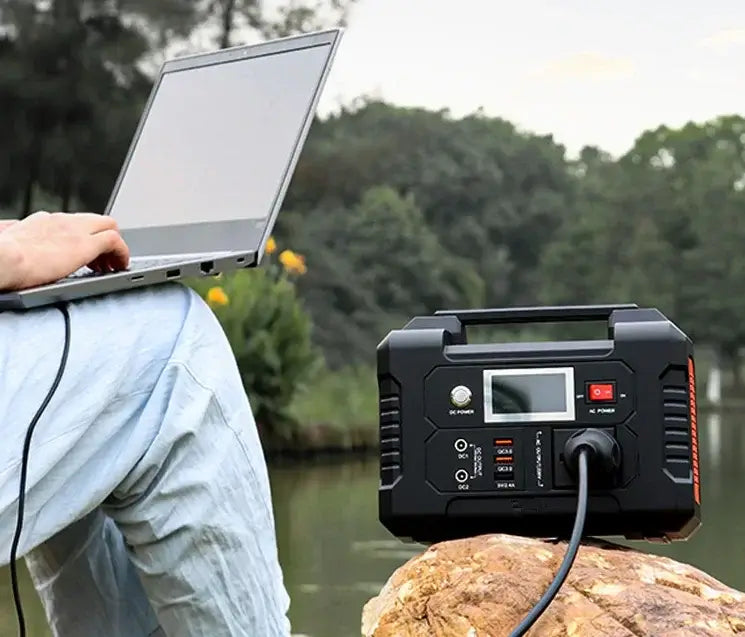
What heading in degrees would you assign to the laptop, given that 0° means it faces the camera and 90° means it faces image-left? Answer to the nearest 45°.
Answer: approximately 45°

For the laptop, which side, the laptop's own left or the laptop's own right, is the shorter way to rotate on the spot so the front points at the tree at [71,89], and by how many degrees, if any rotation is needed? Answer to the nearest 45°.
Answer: approximately 135° to the laptop's own right

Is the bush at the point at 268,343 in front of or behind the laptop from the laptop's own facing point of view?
behind

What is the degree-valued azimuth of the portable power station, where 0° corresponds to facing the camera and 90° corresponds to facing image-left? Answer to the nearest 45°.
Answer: approximately 0°

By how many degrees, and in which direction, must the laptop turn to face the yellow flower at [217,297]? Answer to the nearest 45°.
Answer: approximately 135° to its right

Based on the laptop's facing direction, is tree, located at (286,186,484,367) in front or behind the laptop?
behind
